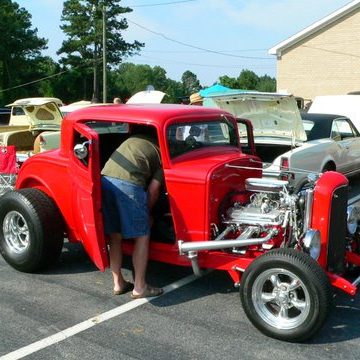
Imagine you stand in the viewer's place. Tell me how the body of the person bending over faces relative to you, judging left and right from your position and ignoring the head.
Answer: facing away from the viewer and to the right of the viewer

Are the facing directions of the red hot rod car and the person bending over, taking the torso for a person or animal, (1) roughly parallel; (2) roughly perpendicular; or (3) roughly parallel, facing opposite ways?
roughly perpendicular

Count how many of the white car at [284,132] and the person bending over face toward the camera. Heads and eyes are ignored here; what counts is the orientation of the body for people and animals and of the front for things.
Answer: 0

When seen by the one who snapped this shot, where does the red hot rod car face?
facing the viewer and to the right of the viewer
